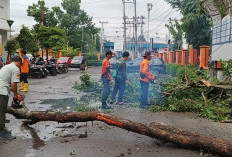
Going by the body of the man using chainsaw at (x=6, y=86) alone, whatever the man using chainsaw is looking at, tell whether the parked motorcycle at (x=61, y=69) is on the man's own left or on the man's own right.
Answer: on the man's own left

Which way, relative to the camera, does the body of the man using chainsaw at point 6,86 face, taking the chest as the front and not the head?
to the viewer's right

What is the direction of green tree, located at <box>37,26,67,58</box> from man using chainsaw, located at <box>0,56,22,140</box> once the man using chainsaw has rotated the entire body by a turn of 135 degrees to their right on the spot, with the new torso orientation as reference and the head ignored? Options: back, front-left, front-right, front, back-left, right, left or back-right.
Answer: back-right

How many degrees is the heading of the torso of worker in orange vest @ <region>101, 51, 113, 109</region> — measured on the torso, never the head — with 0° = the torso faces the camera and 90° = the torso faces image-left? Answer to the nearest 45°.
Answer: approximately 270°

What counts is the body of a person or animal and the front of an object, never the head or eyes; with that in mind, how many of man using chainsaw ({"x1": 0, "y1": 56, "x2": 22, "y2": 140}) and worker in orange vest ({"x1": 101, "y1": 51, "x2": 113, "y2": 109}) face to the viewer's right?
2

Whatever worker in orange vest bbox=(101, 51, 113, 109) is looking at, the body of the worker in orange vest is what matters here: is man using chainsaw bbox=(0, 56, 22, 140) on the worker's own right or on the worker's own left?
on the worker's own right

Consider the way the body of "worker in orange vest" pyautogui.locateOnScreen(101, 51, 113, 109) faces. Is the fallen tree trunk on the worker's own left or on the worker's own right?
on the worker's own right

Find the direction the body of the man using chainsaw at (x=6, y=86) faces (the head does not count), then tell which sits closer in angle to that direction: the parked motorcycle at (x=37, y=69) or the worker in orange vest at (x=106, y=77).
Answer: the worker in orange vest
